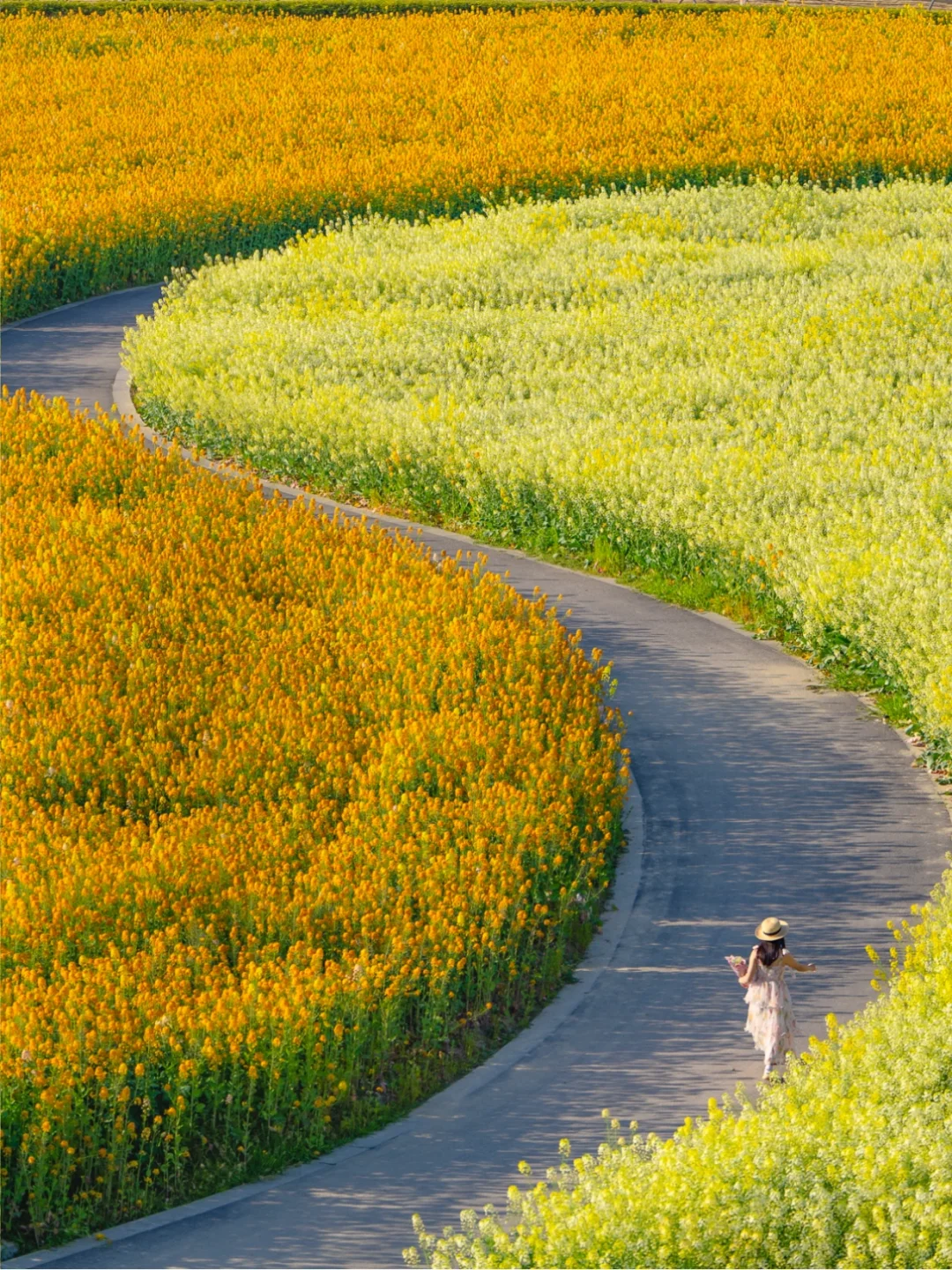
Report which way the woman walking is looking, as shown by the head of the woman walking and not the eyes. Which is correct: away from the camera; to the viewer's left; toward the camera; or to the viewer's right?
away from the camera

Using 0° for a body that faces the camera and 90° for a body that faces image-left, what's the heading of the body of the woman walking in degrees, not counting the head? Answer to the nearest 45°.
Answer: approximately 180°
